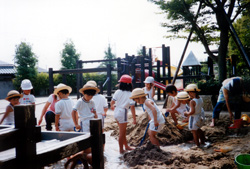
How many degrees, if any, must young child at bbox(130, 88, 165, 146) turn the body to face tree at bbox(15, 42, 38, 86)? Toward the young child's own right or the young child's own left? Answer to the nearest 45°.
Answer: approximately 45° to the young child's own right

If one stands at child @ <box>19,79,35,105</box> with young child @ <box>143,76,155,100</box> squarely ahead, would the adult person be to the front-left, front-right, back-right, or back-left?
front-right

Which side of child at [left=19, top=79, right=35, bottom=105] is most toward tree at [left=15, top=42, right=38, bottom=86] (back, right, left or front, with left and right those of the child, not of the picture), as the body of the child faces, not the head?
back

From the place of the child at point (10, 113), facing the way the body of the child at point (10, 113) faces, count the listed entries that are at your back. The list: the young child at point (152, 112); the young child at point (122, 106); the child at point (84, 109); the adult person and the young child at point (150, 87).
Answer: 0

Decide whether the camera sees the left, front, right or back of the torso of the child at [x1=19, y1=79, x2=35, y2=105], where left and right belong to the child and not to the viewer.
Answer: front

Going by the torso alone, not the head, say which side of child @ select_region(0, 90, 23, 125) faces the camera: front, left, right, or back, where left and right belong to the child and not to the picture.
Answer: right

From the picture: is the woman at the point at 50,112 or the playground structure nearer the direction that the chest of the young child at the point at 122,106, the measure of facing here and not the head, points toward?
the playground structure

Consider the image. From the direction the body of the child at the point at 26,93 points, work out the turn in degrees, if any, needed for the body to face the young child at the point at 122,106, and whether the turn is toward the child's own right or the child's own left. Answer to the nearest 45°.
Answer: approximately 45° to the child's own left

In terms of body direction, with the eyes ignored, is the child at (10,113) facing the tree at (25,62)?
no

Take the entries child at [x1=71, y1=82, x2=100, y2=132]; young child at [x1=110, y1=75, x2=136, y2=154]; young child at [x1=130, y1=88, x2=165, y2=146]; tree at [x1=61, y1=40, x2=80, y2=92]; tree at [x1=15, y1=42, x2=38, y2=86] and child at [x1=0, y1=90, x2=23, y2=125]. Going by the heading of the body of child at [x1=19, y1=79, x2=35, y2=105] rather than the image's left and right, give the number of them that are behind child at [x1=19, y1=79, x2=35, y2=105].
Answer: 2

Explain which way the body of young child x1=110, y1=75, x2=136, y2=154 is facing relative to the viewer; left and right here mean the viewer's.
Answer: facing away from the viewer and to the right of the viewer

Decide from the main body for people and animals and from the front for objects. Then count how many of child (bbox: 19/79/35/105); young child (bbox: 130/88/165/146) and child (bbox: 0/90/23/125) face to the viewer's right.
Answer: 1

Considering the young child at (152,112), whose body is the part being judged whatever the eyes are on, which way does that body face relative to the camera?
to the viewer's left

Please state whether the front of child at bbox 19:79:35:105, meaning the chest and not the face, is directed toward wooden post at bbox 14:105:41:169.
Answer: yes

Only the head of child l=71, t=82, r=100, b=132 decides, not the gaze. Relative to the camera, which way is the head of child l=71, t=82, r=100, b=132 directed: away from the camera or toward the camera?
toward the camera

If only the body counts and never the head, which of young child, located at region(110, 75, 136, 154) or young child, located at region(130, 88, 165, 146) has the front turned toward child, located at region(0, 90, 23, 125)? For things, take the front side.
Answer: young child, located at region(130, 88, 165, 146)

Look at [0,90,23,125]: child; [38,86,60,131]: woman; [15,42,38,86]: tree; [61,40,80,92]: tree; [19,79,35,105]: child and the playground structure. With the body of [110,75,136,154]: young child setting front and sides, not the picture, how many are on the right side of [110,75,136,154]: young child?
0

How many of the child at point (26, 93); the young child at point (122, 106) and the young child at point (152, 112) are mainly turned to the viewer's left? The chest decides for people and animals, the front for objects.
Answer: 1
